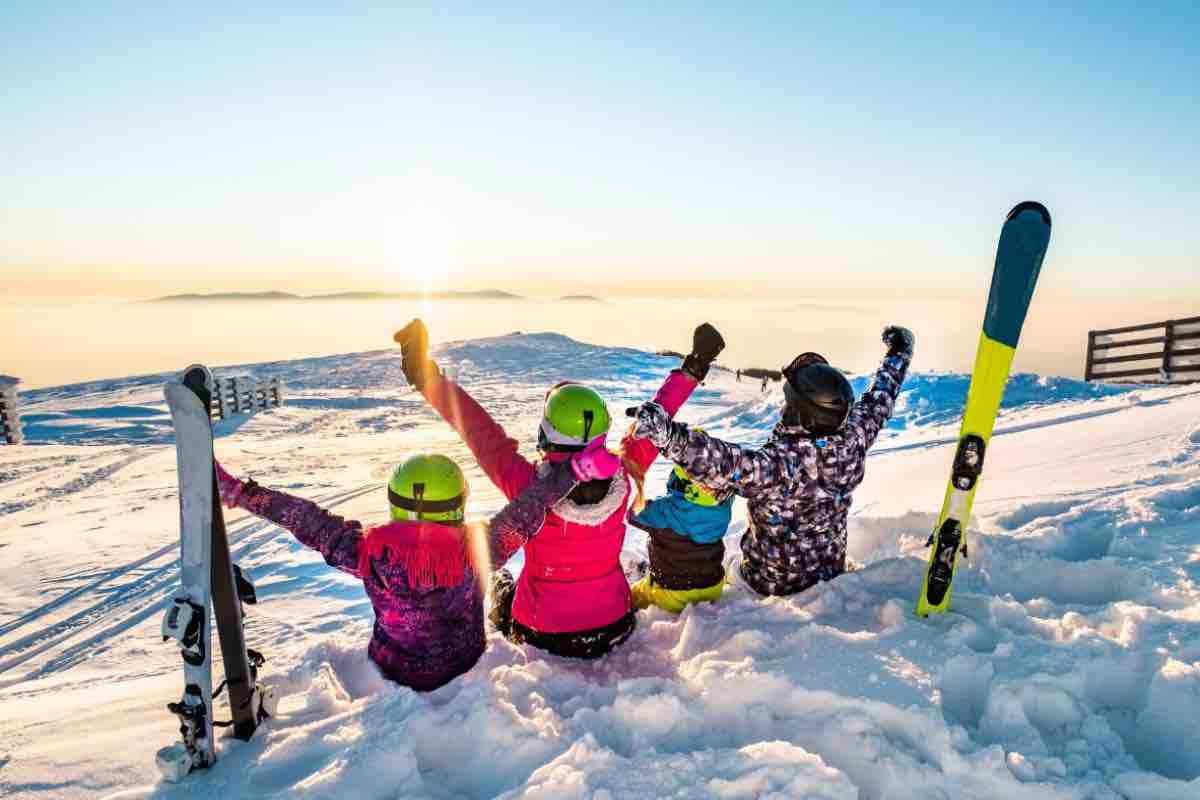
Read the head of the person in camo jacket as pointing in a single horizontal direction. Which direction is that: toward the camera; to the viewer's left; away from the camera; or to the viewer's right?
away from the camera

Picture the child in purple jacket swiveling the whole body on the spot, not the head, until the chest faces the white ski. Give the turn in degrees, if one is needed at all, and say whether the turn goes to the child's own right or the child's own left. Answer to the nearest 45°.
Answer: approximately 90° to the child's own left

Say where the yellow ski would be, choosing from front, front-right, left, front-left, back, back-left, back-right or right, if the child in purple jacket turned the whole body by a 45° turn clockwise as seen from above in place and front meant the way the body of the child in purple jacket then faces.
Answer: front-right

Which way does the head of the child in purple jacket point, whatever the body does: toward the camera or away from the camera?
away from the camera

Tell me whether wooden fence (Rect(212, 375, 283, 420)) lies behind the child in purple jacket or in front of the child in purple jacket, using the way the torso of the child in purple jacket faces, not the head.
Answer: in front

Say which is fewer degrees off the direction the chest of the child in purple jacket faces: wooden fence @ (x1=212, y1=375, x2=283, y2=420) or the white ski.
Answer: the wooden fence

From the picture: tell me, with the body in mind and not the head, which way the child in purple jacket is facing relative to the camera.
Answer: away from the camera

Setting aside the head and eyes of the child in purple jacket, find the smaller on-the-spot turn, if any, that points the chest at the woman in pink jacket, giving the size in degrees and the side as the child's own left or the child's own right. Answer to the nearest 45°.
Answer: approximately 45° to the child's own right

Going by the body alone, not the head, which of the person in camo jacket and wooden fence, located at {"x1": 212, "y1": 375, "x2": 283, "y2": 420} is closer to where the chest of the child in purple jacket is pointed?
the wooden fence

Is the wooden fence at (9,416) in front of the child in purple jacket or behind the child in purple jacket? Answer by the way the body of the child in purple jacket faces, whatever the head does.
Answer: in front
